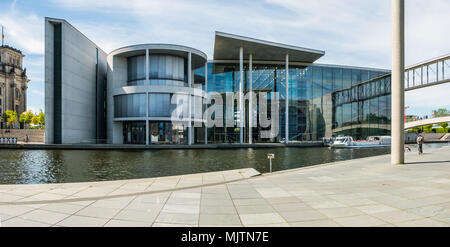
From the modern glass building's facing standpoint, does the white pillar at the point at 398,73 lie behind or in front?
in front

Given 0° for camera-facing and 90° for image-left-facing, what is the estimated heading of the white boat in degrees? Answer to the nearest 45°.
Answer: approximately 90°

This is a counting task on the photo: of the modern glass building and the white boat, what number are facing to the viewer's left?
1

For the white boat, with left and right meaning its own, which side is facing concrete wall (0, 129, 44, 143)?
front

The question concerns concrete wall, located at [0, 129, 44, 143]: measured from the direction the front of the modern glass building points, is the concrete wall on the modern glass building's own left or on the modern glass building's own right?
on the modern glass building's own right

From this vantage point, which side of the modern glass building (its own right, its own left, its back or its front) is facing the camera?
front

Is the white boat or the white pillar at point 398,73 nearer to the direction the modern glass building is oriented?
the white pillar

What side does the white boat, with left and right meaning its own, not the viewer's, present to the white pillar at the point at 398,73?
left
